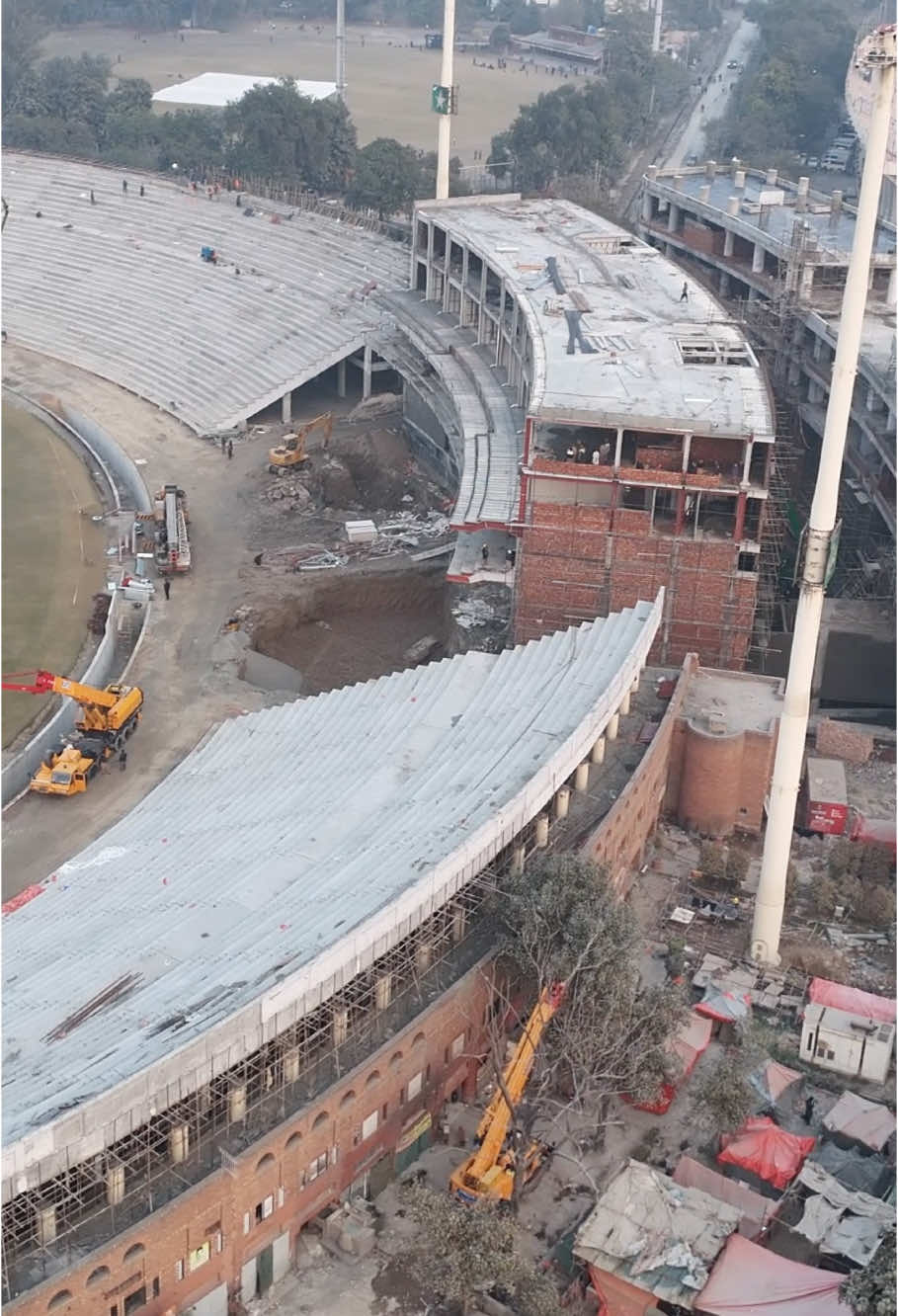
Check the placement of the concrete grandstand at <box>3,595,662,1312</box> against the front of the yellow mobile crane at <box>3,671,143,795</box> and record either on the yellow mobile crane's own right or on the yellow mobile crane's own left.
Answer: on the yellow mobile crane's own left

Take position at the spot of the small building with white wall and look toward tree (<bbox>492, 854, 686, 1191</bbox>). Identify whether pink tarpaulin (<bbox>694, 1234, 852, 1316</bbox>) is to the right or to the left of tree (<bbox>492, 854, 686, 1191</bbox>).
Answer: left

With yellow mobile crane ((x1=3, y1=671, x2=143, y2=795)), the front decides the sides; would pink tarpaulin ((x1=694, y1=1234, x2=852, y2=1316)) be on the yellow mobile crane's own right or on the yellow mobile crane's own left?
on the yellow mobile crane's own left

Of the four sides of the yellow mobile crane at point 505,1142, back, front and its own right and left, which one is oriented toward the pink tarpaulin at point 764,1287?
right

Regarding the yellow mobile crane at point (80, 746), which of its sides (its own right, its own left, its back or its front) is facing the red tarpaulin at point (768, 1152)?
left

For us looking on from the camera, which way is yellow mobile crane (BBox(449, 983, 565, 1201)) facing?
facing away from the viewer and to the right of the viewer

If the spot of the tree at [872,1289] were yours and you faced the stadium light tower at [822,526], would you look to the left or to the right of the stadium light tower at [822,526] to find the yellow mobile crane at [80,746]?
left

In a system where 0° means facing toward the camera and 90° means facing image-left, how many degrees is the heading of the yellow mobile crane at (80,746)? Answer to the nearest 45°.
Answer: approximately 45°

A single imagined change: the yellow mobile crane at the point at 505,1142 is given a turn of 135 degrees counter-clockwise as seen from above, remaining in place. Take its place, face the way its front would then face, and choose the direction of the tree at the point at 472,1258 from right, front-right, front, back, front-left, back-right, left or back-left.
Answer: left

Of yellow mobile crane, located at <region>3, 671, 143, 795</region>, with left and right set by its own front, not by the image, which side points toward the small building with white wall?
left

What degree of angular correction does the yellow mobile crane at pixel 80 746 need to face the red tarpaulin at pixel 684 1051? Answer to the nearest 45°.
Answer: approximately 90° to its left
